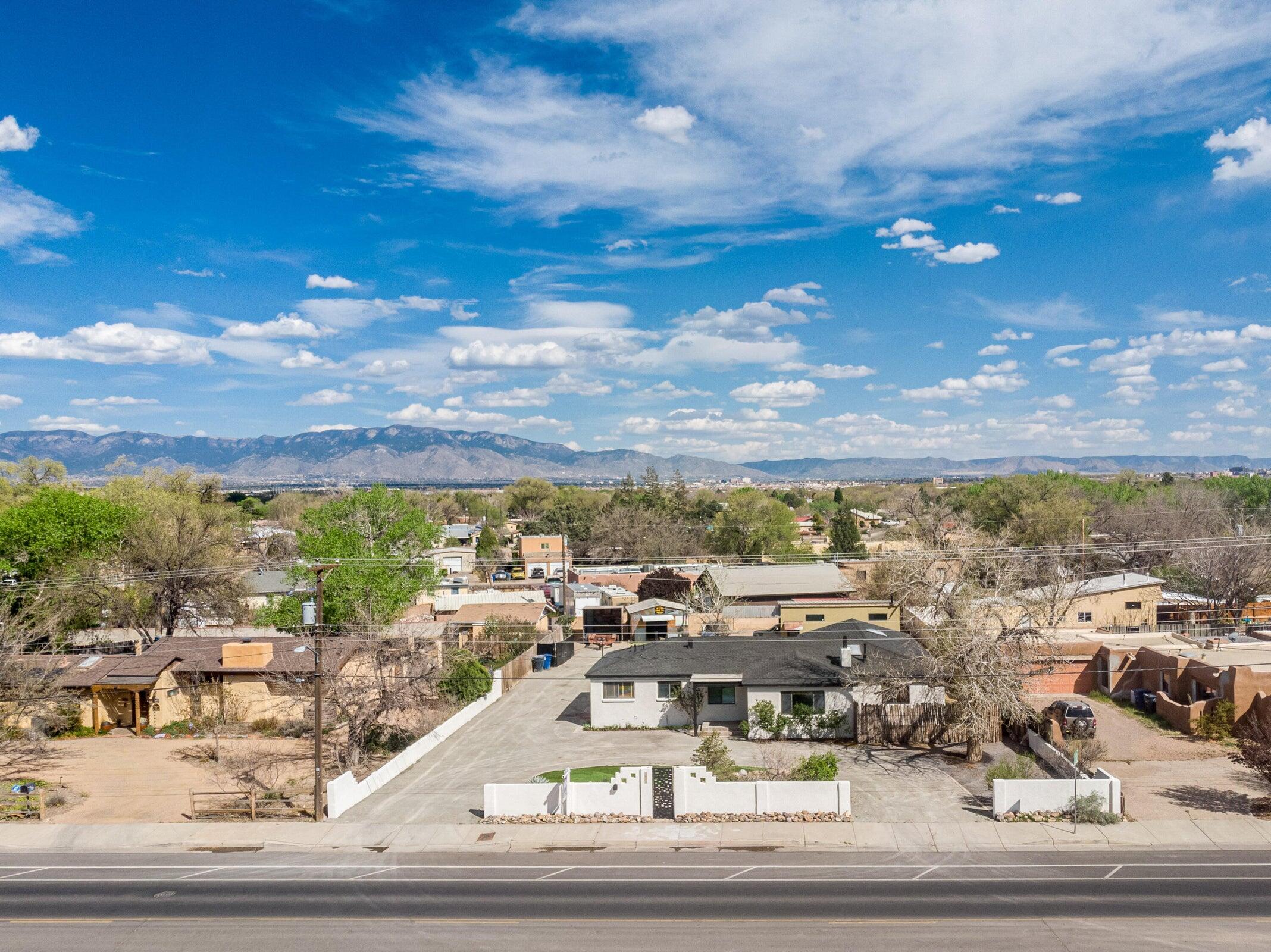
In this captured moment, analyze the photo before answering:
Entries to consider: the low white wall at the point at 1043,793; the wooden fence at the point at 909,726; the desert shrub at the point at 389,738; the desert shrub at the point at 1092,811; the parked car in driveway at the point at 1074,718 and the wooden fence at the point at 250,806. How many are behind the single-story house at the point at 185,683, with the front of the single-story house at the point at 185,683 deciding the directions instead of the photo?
0

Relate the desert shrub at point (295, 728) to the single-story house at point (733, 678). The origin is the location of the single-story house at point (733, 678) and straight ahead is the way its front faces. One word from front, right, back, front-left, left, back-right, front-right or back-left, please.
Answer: right

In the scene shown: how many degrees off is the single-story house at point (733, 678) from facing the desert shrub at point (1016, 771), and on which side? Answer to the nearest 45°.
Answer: approximately 45° to its left

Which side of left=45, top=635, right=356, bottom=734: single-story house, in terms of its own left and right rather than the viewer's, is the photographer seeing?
front

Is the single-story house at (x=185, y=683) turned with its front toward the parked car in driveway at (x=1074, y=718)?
no

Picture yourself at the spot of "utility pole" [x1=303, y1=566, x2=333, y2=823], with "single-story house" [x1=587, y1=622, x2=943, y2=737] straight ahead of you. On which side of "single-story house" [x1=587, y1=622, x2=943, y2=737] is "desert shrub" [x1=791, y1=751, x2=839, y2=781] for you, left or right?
right

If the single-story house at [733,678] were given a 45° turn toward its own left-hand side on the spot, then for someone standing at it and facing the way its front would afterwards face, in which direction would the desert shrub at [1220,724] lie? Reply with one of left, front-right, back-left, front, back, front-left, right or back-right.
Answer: front-left

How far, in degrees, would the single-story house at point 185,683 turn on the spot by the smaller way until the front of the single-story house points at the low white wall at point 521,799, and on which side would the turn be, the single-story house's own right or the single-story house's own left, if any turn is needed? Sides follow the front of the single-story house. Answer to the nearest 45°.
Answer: approximately 45° to the single-story house's own left

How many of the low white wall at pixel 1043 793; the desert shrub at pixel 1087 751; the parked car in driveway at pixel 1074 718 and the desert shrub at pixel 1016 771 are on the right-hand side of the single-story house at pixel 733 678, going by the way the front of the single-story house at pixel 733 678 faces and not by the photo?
0

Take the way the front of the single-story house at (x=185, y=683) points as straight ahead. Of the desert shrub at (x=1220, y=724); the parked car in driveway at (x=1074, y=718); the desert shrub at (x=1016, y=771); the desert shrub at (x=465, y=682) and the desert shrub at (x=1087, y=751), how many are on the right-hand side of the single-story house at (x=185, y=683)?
0

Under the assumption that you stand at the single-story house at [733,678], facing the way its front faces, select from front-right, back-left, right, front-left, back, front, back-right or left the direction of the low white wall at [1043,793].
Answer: front-left

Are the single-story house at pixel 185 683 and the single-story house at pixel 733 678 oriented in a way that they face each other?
no

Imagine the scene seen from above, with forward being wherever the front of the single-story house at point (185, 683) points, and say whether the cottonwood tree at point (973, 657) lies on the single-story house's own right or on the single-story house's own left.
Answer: on the single-story house's own left

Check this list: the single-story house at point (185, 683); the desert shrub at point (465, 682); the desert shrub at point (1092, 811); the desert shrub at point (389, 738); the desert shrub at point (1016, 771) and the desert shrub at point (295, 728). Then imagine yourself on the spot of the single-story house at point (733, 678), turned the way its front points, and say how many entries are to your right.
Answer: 4

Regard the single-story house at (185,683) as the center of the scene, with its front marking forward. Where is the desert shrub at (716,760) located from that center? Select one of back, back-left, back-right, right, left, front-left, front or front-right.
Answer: front-left

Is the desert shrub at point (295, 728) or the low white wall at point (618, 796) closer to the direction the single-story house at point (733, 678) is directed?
the low white wall

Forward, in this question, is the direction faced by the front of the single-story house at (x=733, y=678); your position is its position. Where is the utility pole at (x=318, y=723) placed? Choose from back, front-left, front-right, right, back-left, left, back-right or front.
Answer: front-right

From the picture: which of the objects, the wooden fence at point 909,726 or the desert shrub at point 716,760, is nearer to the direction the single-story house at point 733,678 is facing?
the desert shrub

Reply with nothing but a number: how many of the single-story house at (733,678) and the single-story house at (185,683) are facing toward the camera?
2

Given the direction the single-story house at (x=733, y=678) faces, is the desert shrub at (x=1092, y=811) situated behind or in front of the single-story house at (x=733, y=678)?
in front

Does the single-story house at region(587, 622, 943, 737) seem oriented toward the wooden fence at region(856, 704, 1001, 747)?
no
